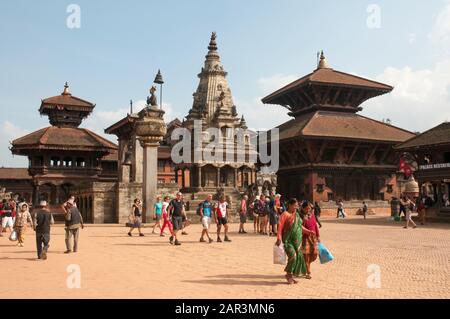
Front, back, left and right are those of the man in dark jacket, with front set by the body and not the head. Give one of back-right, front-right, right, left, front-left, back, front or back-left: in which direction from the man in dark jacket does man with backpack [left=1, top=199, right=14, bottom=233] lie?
front

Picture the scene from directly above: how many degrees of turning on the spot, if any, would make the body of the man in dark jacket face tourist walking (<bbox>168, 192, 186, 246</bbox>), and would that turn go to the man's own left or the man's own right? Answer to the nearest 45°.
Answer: approximately 45° to the man's own right

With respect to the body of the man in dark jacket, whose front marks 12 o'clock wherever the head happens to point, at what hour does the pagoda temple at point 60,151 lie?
The pagoda temple is roughly at 12 o'clock from the man in dark jacket.

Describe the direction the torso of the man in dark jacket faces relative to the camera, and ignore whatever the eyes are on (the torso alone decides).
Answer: away from the camera

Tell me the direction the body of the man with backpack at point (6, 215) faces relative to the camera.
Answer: away from the camera
